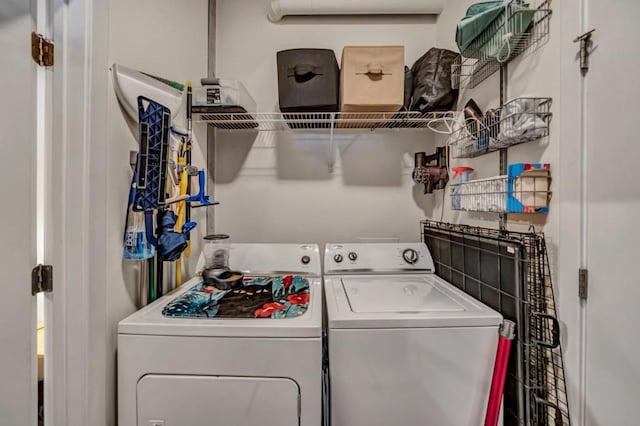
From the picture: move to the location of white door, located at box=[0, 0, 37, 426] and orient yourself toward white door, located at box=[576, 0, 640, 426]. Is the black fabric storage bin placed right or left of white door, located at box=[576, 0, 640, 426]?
left

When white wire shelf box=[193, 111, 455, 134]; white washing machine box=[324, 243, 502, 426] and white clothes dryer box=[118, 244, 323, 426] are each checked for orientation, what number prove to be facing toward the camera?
3

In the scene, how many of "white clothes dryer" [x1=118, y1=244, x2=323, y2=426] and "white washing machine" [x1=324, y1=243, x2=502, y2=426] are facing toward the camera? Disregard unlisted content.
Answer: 2

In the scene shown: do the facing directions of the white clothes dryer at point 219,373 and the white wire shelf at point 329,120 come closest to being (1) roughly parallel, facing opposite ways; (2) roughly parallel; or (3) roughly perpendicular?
roughly parallel

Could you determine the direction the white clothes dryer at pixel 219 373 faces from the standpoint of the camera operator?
facing the viewer

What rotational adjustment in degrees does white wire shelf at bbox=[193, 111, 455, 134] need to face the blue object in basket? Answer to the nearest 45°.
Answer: approximately 45° to its left

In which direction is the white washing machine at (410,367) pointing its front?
toward the camera

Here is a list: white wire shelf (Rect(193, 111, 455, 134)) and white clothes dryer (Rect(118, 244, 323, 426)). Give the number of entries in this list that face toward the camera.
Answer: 2

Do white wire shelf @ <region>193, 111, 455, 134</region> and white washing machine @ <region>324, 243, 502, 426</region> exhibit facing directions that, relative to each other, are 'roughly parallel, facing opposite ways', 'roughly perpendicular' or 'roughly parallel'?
roughly parallel

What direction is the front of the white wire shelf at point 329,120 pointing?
toward the camera
